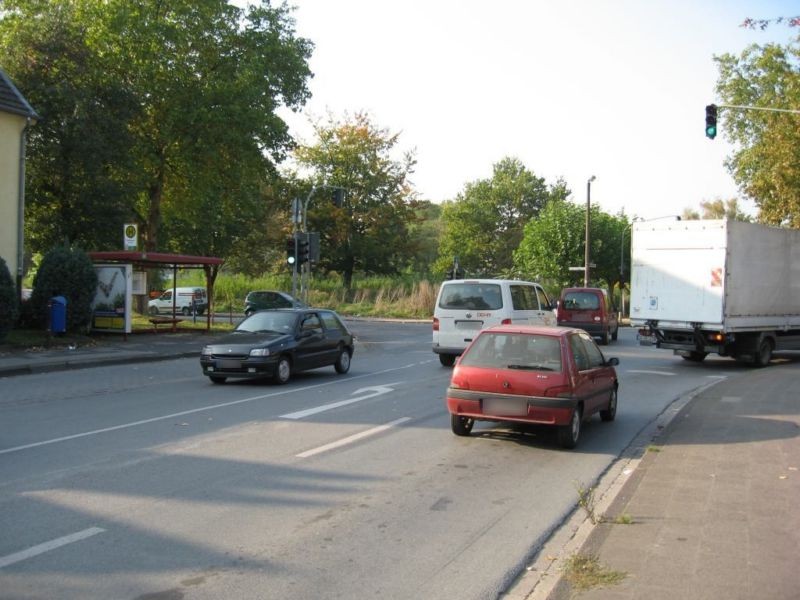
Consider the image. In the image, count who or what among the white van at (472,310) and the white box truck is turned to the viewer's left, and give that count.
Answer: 0

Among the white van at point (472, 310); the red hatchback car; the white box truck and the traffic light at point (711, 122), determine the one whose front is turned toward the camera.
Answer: the traffic light

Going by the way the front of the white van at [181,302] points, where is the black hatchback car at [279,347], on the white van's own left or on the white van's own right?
on the white van's own left

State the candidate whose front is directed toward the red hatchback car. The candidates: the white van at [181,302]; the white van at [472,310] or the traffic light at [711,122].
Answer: the traffic light

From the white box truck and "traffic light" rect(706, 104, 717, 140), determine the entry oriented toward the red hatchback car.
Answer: the traffic light

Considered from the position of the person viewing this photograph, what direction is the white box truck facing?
facing away from the viewer and to the right of the viewer

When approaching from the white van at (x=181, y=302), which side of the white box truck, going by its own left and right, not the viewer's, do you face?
left

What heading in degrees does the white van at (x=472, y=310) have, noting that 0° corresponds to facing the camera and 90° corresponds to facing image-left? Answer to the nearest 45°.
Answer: approximately 225°

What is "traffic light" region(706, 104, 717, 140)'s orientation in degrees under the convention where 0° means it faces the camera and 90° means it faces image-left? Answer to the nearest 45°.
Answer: approximately 0°

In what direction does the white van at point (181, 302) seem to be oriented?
to the viewer's left

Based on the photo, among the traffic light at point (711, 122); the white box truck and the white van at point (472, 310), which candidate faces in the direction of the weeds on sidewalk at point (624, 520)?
the traffic light

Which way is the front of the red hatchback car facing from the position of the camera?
facing away from the viewer and to the right of the viewer

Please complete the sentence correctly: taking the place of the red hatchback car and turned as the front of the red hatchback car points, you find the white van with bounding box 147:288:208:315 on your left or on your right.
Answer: on your left

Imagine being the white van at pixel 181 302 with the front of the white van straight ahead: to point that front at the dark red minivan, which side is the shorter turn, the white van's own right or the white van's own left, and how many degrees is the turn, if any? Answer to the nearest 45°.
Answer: approximately 135° to the white van's own left
